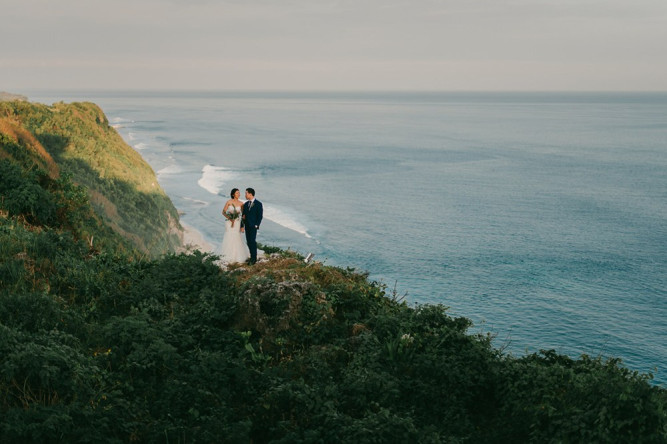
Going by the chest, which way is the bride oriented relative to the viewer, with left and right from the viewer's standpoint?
facing the viewer

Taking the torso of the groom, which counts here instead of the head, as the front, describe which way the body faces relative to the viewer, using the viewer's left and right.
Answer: facing the viewer and to the left of the viewer
